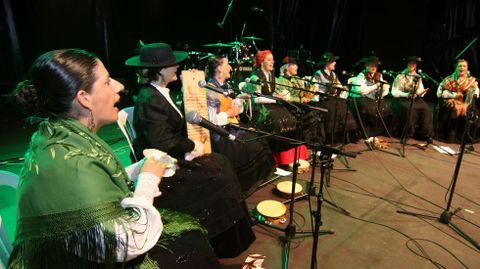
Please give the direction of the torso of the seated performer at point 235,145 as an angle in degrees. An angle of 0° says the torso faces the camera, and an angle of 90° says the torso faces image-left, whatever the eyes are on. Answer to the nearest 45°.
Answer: approximately 270°

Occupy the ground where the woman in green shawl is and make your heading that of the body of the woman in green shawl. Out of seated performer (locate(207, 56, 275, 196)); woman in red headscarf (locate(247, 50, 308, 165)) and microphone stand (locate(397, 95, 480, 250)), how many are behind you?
0

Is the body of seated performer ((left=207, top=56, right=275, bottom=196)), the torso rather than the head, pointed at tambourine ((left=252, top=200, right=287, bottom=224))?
no

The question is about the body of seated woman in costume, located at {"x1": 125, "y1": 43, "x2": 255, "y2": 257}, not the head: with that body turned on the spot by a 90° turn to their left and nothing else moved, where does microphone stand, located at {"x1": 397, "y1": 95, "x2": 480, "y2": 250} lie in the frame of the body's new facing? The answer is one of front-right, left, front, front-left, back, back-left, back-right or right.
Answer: right

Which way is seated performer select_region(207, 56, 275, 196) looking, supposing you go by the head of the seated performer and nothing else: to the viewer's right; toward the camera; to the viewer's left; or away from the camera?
to the viewer's right

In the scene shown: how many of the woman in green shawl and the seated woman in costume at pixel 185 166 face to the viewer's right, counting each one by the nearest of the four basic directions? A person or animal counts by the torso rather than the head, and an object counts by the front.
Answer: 2

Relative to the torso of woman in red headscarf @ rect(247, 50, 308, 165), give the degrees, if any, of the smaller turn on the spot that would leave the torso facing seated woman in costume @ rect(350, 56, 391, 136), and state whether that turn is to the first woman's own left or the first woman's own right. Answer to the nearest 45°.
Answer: approximately 90° to the first woman's own left

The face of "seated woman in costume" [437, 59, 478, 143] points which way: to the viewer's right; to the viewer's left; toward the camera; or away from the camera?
toward the camera

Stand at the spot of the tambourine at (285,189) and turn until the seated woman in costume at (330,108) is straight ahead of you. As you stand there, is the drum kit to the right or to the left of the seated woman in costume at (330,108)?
left

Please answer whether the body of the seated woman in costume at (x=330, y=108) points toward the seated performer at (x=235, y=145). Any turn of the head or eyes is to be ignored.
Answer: no

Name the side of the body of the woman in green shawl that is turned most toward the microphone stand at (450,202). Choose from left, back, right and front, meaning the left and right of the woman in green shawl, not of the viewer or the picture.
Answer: front

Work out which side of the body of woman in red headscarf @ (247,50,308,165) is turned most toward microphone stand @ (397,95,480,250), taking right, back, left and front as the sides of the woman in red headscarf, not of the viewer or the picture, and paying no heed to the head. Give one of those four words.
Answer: front

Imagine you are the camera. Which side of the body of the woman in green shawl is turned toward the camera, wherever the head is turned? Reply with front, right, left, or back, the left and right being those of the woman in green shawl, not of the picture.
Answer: right

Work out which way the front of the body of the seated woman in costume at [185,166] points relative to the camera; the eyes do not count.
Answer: to the viewer's right

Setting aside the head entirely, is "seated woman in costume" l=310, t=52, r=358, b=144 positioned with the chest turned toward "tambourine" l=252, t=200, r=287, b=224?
no

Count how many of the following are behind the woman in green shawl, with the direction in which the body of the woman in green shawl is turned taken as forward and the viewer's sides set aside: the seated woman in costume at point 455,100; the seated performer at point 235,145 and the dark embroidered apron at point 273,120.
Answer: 0

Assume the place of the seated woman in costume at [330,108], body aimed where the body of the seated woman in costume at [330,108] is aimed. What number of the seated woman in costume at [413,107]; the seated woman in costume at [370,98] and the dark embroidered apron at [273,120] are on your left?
2

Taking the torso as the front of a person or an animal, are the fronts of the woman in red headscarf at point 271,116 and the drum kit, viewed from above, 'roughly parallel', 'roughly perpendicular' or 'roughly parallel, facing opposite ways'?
roughly parallel

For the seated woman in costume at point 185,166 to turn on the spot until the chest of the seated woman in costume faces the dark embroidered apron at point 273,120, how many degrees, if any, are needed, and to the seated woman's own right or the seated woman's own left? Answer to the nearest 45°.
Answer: approximately 45° to the seated woman's own left
